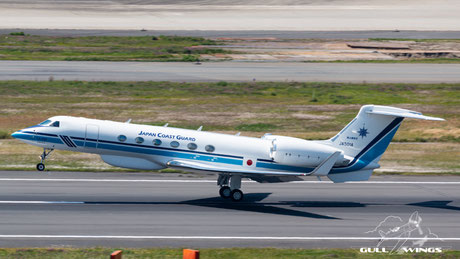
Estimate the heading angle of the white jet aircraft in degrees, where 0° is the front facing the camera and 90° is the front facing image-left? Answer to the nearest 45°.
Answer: approximately 90°
